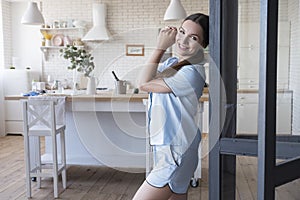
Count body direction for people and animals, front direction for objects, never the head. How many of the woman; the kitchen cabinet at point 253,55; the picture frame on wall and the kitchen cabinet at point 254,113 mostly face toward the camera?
3

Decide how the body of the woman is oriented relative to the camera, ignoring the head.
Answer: to the viewer's left

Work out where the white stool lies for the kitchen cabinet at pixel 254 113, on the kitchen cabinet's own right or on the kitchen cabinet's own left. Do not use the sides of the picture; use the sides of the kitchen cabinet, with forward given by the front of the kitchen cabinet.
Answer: on the kitchen cabinet's own right

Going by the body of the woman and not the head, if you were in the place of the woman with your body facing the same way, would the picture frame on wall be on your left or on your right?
on your right

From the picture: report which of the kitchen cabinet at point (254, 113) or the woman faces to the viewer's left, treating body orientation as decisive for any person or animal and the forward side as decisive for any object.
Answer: the woman

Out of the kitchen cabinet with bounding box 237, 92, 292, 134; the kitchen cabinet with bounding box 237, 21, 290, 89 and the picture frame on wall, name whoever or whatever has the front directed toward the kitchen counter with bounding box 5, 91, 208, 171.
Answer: the picture frame on wall

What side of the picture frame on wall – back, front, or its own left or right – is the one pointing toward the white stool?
front

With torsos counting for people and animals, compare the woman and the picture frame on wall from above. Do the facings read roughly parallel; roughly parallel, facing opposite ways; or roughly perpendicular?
roughly perpendicular
